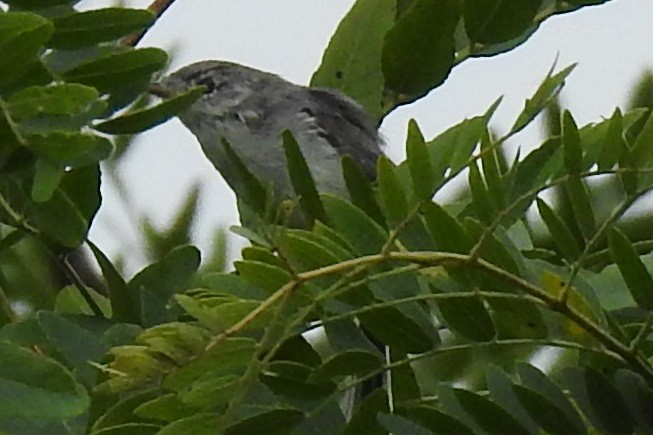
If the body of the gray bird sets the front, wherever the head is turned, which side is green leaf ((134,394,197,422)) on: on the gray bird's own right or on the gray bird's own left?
on the gray bird's own left

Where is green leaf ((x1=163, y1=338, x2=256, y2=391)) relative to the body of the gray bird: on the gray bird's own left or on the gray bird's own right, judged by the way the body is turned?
on the gray bird's own left

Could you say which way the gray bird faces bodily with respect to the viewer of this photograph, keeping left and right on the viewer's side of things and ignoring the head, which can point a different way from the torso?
facing to the left of the viewer

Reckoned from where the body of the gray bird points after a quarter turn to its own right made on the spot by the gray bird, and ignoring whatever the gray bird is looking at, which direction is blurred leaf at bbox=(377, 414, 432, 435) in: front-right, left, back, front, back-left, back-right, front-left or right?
back

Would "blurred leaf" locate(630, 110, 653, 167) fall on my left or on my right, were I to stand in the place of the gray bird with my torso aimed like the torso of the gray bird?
on my left

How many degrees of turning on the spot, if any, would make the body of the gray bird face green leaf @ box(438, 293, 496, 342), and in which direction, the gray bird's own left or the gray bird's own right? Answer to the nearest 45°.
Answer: approximately 180°
